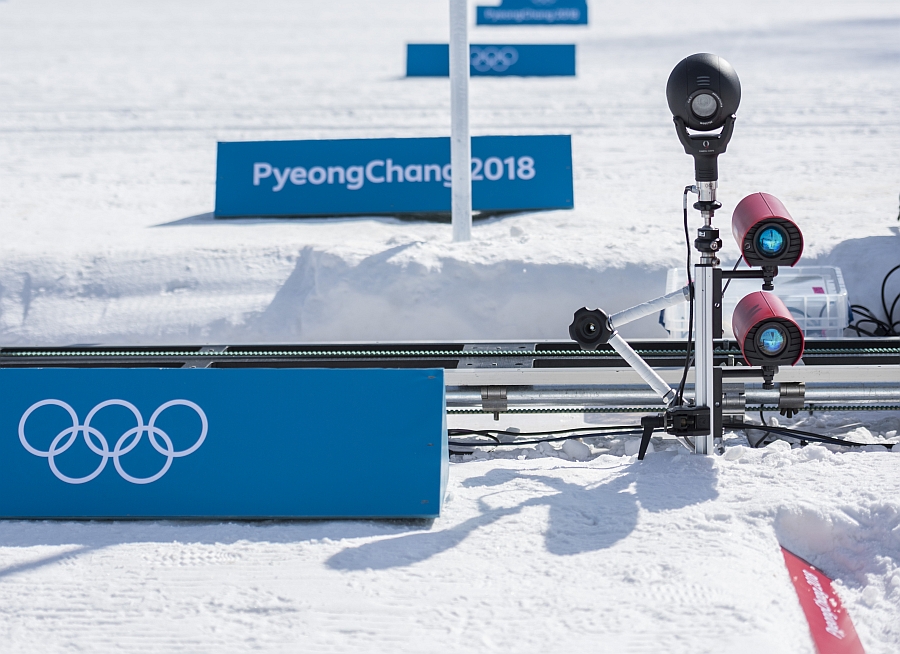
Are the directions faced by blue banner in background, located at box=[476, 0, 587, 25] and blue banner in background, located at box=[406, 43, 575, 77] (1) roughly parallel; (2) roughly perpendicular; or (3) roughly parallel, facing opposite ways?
roughly parallel

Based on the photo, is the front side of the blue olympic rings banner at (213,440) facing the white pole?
no

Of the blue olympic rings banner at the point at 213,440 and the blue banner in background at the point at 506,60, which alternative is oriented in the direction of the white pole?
the blue banner in background

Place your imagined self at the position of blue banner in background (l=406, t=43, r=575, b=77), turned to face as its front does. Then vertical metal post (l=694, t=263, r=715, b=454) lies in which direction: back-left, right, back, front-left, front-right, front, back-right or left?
front

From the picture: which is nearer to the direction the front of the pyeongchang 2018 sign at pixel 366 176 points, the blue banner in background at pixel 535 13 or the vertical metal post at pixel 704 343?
the vertical metal post

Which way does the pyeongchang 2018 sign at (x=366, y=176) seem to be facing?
toward the camera

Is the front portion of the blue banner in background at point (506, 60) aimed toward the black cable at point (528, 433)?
yes

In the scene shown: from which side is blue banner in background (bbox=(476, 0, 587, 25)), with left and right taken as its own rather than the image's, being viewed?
front

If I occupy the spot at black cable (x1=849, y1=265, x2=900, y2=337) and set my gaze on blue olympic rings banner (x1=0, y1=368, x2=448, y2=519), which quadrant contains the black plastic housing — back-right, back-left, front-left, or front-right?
front-left

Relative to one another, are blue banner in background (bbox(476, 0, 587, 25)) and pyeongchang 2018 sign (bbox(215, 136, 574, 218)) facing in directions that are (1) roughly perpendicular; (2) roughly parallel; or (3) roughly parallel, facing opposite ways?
roughly parallel

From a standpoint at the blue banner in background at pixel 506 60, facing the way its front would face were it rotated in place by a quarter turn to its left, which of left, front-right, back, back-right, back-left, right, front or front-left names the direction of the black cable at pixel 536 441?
right

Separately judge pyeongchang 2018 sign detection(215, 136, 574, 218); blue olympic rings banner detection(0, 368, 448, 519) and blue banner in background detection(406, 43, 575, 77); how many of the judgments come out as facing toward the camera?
3

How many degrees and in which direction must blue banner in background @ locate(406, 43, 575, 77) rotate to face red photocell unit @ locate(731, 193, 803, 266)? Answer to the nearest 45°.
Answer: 0° — it already faces it

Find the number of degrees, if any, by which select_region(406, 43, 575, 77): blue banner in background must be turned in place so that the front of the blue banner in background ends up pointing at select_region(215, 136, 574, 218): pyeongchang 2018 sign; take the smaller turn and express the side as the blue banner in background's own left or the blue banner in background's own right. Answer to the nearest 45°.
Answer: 0° — it already faces it

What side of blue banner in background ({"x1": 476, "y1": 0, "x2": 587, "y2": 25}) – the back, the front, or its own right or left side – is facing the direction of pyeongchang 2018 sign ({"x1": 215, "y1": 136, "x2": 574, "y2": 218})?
front

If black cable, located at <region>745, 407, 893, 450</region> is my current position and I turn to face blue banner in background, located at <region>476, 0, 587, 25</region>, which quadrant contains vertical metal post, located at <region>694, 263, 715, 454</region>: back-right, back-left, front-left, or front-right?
back-left

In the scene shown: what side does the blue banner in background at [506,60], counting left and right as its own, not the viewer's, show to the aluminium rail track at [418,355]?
front
